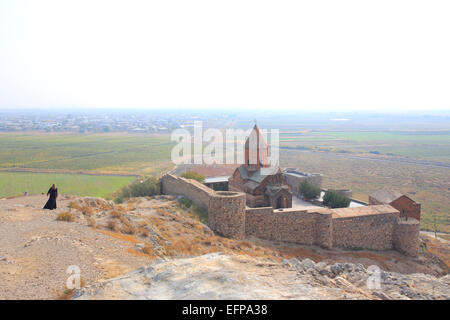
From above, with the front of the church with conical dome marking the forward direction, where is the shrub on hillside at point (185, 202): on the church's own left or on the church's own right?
on the church's own right

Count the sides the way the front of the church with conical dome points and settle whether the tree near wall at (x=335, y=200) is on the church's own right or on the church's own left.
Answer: on the church's own left

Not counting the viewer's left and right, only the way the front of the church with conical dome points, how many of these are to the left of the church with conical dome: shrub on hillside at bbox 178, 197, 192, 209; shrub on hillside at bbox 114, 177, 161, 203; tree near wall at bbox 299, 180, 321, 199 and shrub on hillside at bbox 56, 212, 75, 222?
1

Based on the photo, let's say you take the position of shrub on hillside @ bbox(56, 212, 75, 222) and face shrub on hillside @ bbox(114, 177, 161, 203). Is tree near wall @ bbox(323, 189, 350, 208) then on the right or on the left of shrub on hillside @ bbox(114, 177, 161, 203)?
right

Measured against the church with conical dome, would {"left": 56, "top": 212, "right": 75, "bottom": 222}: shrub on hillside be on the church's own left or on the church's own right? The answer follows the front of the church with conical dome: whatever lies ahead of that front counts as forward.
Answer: on the church's own right

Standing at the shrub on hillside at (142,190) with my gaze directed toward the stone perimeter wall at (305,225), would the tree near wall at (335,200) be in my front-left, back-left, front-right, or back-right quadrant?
front-left

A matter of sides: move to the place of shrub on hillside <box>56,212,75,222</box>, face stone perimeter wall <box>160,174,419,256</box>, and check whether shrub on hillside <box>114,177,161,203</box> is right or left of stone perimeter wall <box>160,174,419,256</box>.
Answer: left

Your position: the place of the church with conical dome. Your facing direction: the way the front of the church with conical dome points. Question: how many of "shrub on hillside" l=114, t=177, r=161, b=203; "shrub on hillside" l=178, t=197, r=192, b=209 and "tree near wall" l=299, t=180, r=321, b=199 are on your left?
1

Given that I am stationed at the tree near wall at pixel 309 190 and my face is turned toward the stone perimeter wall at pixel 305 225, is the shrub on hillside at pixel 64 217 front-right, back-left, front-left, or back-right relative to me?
front-right
